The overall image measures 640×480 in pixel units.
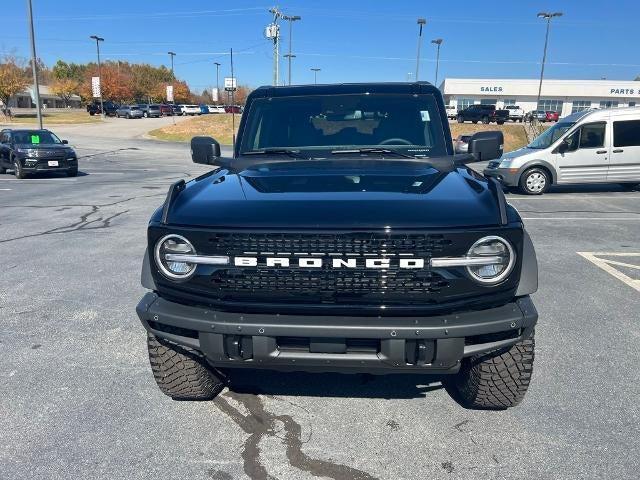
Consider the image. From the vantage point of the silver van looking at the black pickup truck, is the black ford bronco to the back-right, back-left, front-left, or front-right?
back-left

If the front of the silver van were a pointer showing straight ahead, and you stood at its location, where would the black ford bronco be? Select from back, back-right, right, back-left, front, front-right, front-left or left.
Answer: front-left

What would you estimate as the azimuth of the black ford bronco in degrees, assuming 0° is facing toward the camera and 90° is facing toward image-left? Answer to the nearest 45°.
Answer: approximately 0°

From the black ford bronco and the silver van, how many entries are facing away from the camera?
0

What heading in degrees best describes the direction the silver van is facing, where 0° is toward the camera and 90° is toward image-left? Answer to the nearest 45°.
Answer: approximately 45°

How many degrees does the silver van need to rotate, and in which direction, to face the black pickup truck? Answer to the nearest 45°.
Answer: approximately 135° to its right

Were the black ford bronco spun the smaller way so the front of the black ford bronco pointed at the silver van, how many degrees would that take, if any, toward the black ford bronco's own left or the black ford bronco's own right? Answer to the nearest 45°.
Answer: approximately 135° to the black ford bronco's own left

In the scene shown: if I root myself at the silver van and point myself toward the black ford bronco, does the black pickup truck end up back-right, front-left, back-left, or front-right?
back-right

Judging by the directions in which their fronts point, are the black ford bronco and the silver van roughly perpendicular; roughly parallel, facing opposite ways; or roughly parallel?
roughly perpendicular

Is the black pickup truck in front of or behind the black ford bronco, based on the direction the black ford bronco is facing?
behind

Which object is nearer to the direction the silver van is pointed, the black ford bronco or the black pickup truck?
the black ford bronco
